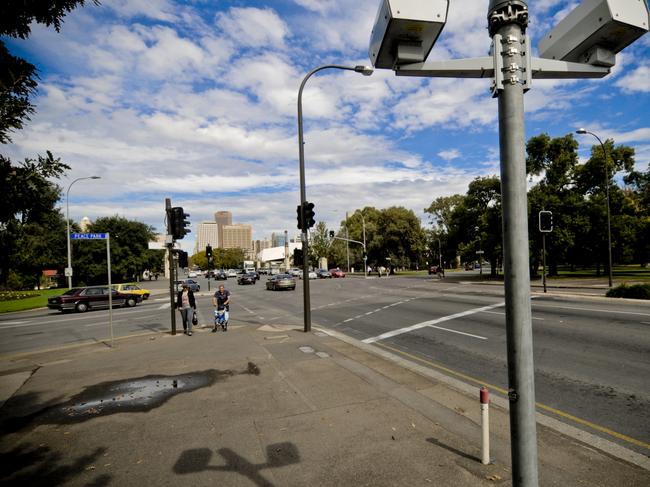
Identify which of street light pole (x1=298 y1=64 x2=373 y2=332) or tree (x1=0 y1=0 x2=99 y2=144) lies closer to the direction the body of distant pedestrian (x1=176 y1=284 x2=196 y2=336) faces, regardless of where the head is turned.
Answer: the tree

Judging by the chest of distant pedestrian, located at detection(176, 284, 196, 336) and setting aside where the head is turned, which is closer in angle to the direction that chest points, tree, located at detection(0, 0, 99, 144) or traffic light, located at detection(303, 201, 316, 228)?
the tree

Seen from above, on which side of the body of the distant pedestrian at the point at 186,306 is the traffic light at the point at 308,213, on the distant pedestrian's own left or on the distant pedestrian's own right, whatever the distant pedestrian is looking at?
on the distant pedestrian's own left

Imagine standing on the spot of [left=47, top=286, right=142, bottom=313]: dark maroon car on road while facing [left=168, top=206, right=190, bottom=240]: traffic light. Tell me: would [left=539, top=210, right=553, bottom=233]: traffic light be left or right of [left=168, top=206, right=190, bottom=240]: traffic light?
left
